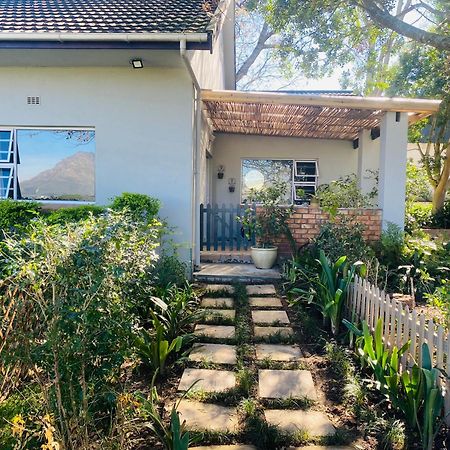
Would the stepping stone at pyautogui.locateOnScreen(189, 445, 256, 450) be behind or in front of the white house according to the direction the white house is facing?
in front

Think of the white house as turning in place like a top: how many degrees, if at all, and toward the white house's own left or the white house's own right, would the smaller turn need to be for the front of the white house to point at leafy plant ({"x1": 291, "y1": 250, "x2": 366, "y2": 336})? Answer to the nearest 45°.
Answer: approximately 45° to the white house's own left

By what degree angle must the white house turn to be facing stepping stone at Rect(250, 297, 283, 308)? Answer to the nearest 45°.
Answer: approximately 45° to its left

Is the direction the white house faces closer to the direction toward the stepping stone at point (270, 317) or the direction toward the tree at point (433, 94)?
the stepping stone

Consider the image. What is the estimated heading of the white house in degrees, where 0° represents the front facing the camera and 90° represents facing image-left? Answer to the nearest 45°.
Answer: approximately 0°

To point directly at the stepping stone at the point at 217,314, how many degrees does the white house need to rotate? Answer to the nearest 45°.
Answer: approximately 45° to its left

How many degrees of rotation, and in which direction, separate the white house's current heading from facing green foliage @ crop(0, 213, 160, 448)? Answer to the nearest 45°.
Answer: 0° — it already faces it

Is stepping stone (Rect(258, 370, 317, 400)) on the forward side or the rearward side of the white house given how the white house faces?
on the forward side
